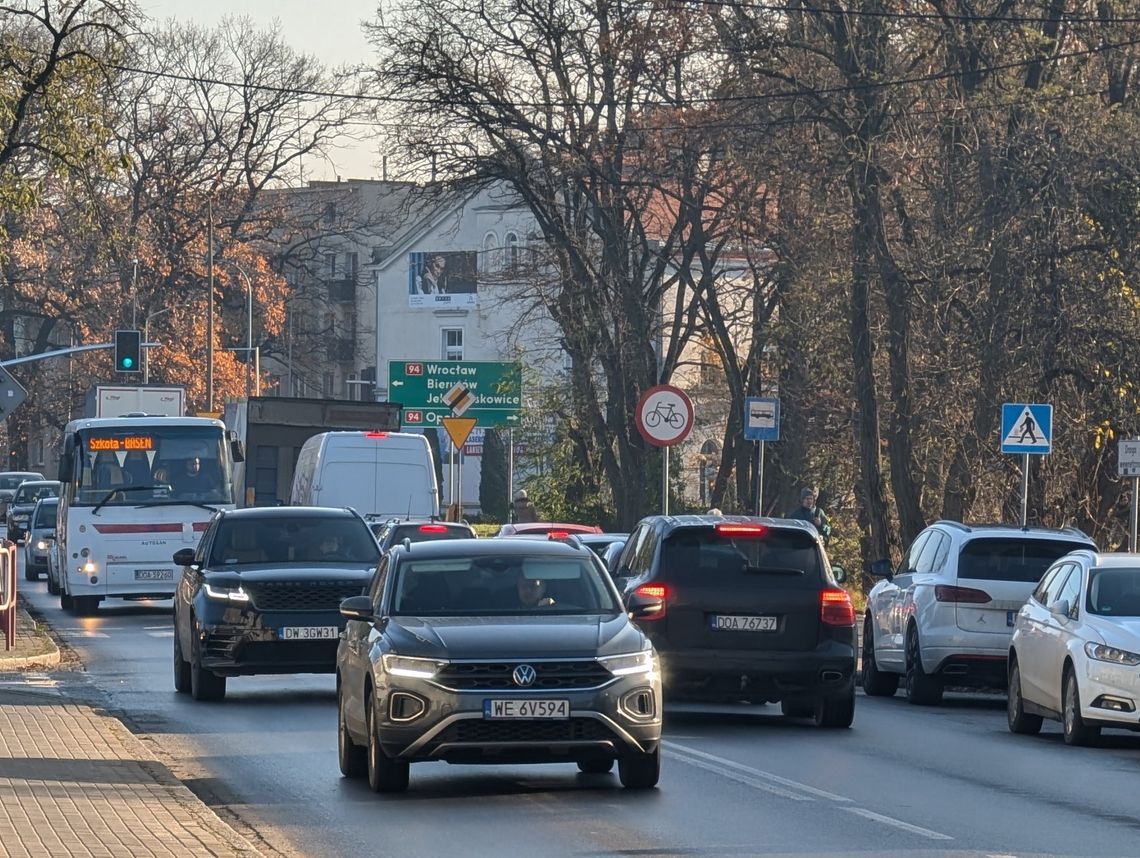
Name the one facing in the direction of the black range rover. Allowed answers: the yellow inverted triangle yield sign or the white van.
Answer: the yellow inverted triangle yield sign

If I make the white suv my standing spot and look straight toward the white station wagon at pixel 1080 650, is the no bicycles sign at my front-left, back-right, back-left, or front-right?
back-right

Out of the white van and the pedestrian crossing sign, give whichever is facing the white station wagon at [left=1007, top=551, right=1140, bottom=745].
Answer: the pedestrian crossing sign

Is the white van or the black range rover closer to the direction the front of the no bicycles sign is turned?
the black range rover

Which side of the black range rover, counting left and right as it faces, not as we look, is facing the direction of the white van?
back

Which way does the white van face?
away from the camera

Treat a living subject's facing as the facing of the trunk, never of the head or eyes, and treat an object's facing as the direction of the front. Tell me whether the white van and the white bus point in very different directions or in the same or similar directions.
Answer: very different directions

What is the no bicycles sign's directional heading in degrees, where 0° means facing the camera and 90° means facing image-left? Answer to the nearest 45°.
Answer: approximately 0°

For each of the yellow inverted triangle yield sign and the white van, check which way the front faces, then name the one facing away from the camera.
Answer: the white van

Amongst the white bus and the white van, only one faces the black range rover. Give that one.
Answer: the white bus
